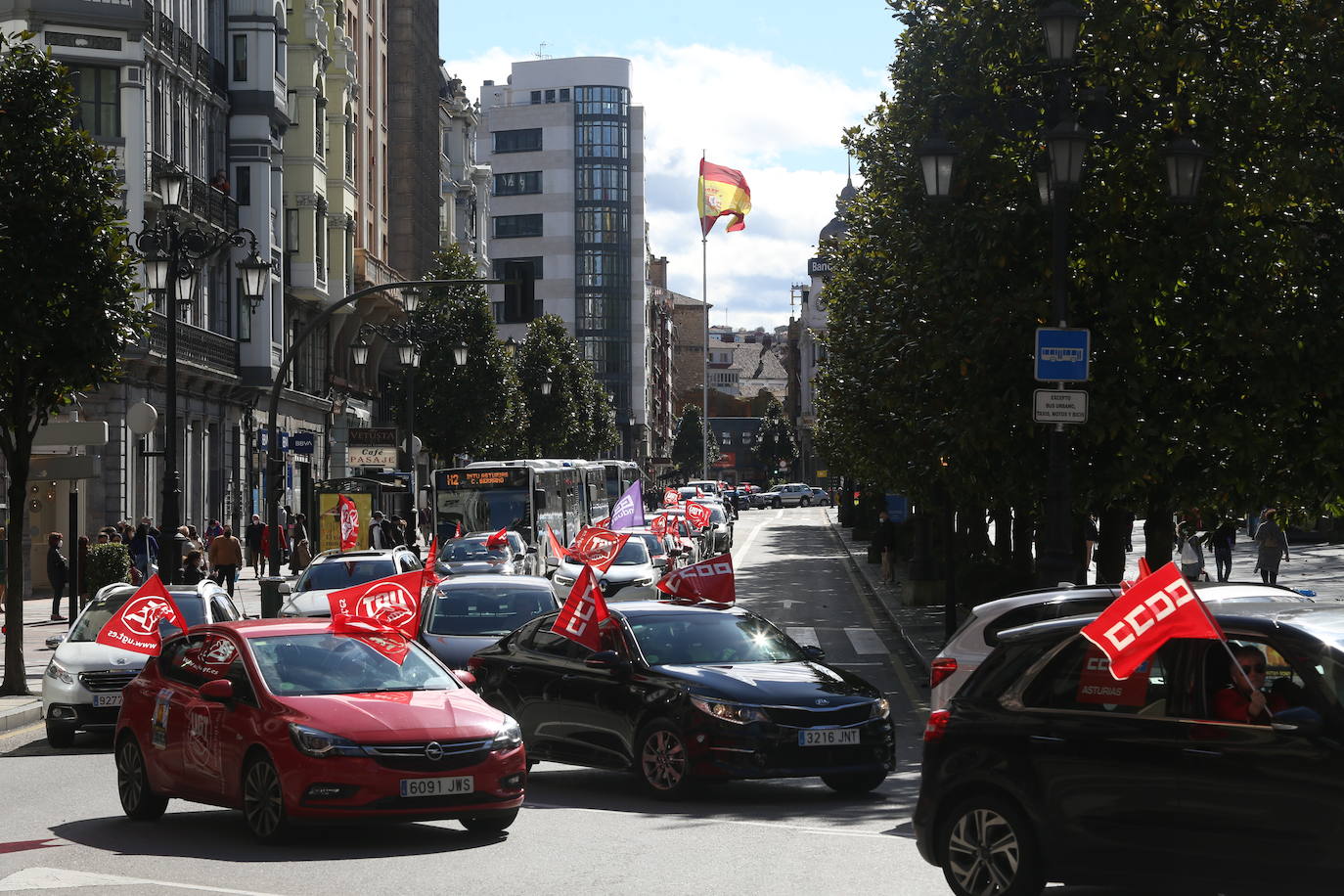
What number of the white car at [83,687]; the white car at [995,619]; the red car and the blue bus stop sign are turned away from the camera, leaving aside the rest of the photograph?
0

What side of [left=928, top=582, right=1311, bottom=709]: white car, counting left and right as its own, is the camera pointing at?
right

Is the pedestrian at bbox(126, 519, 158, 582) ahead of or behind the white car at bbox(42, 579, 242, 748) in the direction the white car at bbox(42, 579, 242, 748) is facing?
behind

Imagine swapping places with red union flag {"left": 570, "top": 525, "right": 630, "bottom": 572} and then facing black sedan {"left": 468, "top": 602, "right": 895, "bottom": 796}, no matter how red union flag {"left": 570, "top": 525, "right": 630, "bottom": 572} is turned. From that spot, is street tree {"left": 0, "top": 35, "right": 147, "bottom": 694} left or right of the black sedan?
right

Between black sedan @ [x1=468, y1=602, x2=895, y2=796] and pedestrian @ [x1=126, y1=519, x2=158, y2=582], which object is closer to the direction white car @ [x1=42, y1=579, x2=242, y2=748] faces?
the black sedan

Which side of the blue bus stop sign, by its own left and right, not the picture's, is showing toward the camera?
front

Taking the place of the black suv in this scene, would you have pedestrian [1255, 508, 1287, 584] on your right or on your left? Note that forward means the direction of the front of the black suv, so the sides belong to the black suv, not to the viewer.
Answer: on your left

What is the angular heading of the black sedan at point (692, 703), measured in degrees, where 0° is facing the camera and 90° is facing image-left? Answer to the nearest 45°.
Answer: approximately 315°

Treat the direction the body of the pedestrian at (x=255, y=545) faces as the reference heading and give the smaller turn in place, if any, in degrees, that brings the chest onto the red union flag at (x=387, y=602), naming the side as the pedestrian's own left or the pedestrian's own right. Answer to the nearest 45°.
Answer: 0° — they already face it

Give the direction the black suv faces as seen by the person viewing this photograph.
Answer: facing to the right of the viewer

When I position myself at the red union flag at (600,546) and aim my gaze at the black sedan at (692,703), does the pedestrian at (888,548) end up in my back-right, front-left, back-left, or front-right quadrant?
back-left

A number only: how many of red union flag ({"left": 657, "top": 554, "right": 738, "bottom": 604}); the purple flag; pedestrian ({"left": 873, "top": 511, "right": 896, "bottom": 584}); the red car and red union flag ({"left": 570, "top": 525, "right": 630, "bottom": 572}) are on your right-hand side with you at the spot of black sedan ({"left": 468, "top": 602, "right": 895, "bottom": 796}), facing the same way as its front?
1

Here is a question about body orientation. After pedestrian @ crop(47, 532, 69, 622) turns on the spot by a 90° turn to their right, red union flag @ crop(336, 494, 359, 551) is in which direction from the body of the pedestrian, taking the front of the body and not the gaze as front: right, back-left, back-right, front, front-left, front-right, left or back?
back-left
